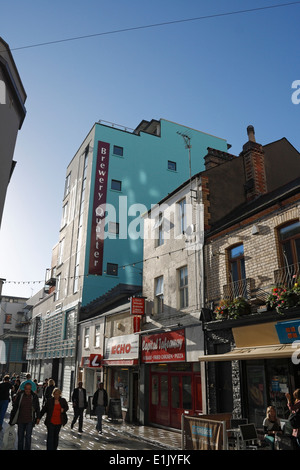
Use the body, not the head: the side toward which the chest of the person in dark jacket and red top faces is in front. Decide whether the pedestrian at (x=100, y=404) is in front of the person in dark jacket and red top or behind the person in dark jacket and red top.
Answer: behind

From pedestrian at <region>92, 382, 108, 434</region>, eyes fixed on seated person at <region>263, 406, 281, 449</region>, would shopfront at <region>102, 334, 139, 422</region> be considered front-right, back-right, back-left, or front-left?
back-left

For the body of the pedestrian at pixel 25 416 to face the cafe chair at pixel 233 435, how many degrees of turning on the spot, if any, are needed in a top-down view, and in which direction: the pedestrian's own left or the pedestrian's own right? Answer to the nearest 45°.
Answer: approximately 90° to the pedestrian's own left

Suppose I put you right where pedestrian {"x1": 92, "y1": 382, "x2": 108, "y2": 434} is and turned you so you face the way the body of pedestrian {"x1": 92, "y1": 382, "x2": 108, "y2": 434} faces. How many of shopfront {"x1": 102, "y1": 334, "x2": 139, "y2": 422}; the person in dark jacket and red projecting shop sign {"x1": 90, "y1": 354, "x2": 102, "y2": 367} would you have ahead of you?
1

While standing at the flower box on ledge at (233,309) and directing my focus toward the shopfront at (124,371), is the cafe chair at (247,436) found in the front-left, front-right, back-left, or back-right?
back-left

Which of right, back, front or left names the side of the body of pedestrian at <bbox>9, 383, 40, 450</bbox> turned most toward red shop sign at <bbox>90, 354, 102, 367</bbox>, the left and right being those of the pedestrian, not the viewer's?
back

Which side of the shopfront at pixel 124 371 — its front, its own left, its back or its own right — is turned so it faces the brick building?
left

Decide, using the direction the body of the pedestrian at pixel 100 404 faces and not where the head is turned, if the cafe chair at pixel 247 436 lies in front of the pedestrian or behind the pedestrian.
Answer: in front

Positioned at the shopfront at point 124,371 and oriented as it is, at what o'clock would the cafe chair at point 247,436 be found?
The cafe chair is roughly at 10 o'clock from the shopfront.

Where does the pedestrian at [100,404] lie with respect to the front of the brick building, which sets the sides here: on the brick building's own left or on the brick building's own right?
on the brick building's own right

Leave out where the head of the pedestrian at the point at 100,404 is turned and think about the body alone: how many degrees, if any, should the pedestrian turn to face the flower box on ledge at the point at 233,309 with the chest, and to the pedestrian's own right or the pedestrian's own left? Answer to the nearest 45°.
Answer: approximately 45° to the pedestrian's own left
